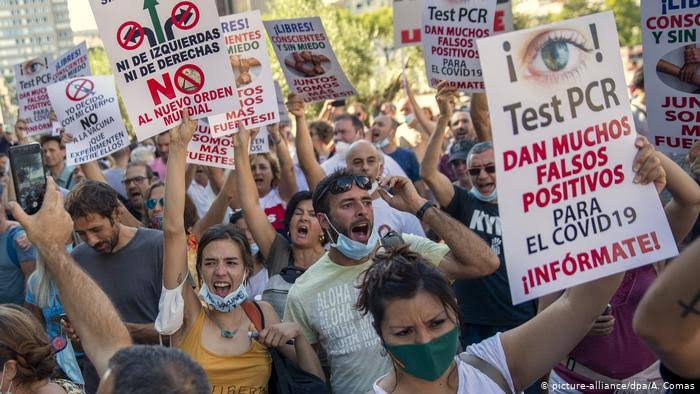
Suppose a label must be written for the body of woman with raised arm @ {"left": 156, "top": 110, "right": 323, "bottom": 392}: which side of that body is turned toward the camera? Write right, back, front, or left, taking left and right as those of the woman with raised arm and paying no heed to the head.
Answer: front

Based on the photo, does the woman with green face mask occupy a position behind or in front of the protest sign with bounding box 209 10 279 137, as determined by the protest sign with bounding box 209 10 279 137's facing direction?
in front

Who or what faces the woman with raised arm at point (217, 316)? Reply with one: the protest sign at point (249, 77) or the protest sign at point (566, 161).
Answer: the protest sign at point (249, 77)

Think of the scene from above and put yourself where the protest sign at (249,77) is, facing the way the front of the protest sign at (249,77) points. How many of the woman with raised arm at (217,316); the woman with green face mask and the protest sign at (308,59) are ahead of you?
2

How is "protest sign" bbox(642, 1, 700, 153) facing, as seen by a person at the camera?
facing the viewer

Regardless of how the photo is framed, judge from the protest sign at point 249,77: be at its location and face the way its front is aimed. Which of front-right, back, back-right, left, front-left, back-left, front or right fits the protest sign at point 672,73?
front-left

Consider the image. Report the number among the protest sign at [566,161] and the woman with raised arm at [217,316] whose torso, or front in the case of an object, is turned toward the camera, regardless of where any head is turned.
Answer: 2

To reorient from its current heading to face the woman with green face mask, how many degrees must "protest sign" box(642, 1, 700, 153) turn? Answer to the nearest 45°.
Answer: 0° — it already faces them

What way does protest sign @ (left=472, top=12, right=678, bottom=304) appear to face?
toward the camera

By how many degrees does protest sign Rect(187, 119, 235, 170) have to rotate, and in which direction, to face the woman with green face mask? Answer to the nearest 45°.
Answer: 0° — it already faces them
